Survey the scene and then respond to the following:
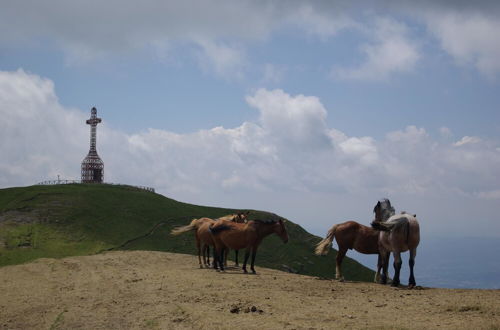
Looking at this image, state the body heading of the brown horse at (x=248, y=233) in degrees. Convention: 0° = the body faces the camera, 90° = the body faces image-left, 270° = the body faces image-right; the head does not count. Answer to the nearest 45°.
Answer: approximately 270°

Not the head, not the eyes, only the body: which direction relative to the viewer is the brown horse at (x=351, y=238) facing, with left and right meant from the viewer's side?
facing to the right of the viewer

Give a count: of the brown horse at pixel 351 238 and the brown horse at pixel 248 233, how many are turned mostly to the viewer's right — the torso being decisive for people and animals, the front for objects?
2

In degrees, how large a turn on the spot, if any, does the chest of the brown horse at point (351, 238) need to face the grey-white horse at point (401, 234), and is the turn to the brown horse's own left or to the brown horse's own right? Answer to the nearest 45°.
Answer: approximately 45° to the brown horse's own right

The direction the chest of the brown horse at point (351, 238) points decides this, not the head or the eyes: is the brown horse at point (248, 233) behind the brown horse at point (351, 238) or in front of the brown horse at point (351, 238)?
behind

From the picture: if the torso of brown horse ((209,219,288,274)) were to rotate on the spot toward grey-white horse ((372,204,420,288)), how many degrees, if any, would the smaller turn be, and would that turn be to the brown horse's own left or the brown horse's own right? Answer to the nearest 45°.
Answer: approximately 45° to the brown horse's own right
